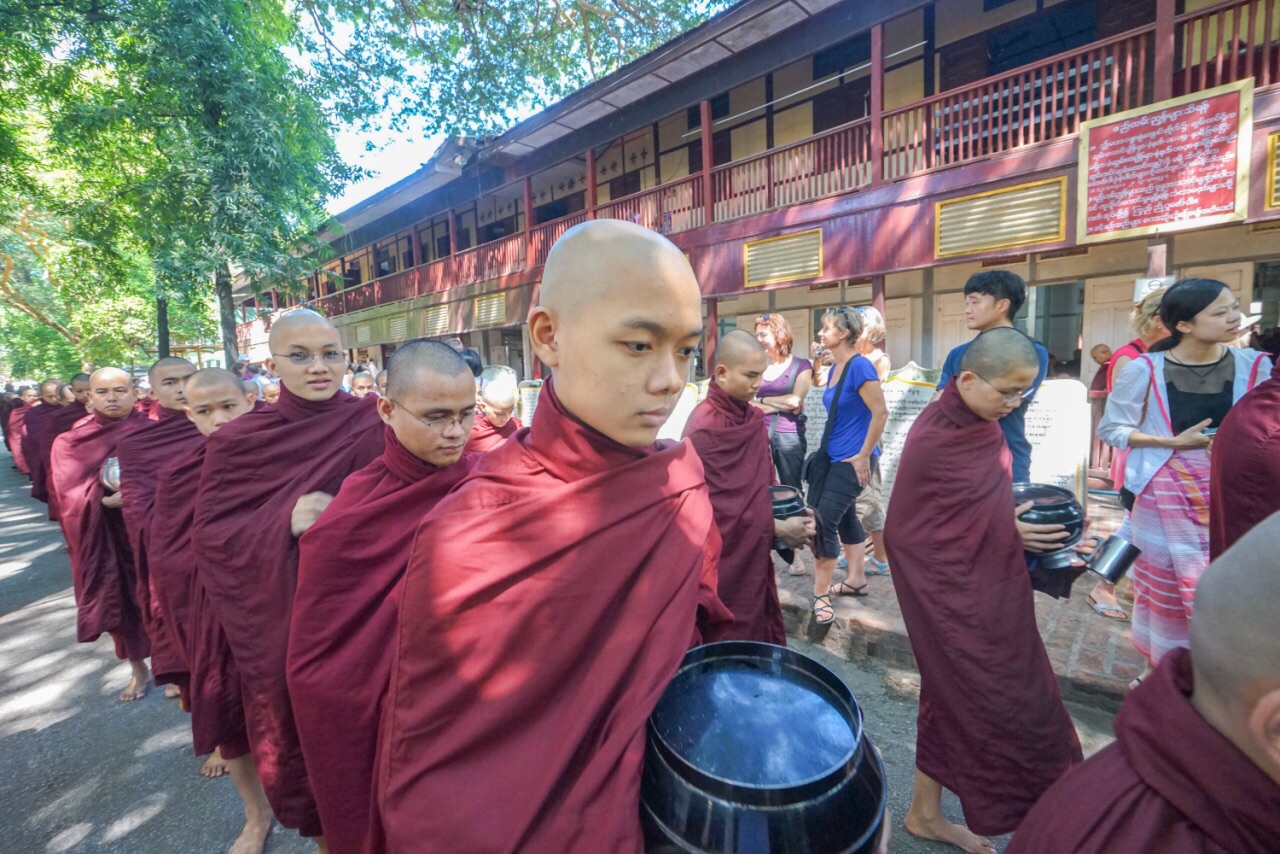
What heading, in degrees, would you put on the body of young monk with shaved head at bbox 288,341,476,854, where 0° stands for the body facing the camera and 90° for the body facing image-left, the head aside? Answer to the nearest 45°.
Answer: approximately 315°

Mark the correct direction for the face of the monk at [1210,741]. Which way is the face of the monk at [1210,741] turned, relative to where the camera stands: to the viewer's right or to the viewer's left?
to the viewer's right

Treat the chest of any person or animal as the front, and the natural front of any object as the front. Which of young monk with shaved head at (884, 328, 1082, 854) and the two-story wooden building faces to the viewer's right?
the young monk with shaved head

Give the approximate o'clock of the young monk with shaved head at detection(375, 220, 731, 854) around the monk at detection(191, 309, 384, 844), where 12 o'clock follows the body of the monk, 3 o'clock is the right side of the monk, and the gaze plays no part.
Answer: The young monk with shaved head is roughly at 1 o'clock from the monk.

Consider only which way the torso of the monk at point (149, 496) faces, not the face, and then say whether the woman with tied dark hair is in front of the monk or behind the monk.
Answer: in front

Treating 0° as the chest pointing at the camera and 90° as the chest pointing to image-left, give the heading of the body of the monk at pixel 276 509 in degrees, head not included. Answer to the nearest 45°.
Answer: approximately 315°

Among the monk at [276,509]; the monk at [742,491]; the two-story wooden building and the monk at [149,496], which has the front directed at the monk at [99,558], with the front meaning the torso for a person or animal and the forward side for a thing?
the two-story wooden building

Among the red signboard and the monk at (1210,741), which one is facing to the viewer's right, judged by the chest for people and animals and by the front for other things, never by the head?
the monk

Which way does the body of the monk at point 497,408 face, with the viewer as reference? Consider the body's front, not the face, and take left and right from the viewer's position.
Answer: facing the viewer and to the right of the viewer

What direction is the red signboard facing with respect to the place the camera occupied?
facing the viewer and to the left of the viewer

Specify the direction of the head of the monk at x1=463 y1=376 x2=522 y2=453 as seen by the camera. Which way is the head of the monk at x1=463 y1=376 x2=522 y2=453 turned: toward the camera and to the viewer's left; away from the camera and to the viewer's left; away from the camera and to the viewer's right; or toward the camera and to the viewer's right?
toward the camera and to the viewer's right

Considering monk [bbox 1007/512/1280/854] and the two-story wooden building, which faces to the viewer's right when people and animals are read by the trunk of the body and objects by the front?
the monk
